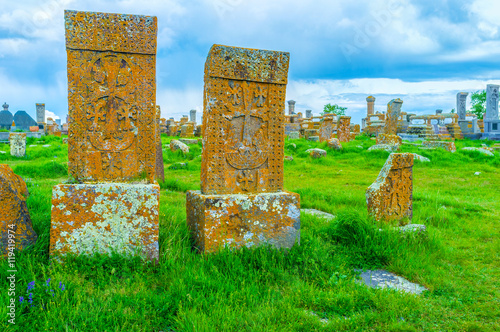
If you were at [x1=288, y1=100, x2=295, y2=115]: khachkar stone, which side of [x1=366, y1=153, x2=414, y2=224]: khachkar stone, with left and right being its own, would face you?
back

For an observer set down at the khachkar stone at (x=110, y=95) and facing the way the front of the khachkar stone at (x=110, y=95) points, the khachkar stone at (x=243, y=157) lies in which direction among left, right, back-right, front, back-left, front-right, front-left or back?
left

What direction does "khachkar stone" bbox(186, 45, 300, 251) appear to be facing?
toward the camera

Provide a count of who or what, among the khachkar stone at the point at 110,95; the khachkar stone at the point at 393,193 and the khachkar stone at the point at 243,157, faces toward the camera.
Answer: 3

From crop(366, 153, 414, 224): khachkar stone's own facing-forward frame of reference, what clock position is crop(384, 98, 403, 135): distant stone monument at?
The distant stone monument is roughly at 6 o'clock from the khachkar stone.

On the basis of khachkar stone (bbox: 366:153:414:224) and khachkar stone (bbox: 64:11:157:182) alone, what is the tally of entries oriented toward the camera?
2

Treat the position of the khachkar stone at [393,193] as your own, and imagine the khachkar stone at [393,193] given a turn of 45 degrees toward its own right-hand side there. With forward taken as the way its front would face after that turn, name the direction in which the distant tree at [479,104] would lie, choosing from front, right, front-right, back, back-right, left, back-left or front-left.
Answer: back-right

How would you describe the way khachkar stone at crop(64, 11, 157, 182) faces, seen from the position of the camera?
facing the viewer

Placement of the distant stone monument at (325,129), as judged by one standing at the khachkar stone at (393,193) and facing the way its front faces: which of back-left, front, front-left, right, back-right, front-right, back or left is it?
back
